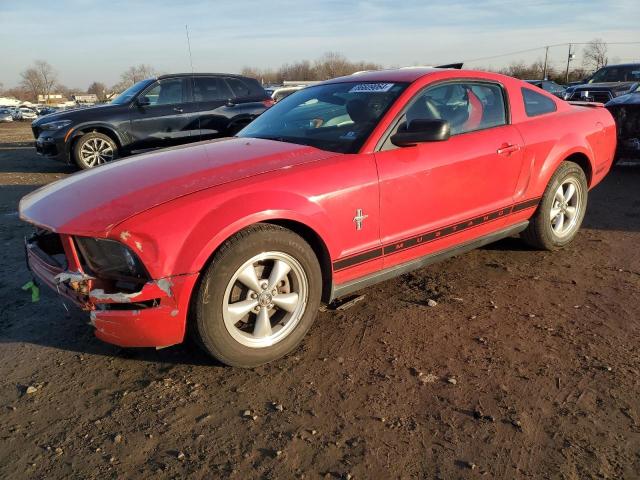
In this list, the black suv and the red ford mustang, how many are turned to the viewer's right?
0

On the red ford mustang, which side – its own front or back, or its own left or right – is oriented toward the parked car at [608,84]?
back

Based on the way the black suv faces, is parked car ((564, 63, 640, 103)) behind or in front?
behind

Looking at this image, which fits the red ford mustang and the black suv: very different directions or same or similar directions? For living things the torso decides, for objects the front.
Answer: same or similar directions

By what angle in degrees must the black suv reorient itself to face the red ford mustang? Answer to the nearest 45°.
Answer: approximately 90° to its left

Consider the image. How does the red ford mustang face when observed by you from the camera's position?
facing the viewer and to the left of the viewer

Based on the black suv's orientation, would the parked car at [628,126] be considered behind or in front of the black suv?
behind

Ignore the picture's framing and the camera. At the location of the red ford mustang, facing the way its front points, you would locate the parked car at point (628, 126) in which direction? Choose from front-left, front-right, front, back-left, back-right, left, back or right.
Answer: back

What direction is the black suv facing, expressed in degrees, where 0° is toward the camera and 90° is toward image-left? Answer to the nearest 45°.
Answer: approximately 90°

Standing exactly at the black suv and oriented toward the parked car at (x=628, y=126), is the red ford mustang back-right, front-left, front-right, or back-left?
front-right

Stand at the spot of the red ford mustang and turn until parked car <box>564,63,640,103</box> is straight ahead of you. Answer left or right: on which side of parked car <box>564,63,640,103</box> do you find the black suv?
left
